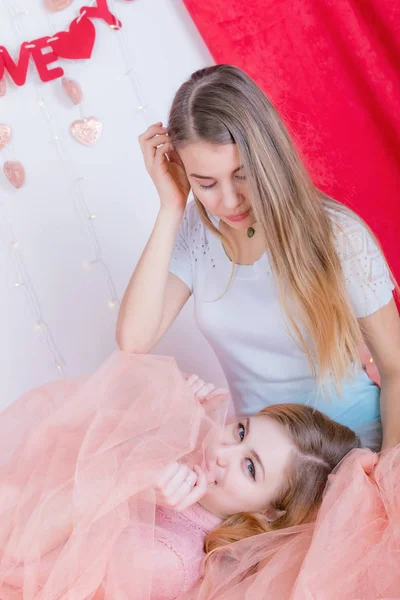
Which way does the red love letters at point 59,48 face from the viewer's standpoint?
toward the camera

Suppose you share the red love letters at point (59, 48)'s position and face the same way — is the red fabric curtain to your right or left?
on your left
